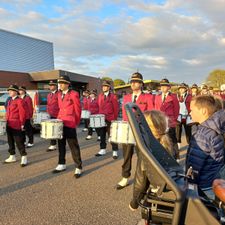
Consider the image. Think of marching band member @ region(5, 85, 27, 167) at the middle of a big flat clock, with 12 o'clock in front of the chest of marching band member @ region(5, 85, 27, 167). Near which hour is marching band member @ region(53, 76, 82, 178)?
marching band member @ region(53, 76, 82, 178) is roughly at 9 o'clock from marching band member @ region(5, 85, 27, 167).

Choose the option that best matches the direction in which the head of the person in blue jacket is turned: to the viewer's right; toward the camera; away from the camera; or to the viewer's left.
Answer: to the viewer's left

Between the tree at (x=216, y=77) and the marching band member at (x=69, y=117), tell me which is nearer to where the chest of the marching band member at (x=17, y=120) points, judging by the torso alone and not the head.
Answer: the marching band member

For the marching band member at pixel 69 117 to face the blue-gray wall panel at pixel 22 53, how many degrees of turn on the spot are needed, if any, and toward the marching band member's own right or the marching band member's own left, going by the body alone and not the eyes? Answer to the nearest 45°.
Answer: approximately 135° to the marching band member's own right
